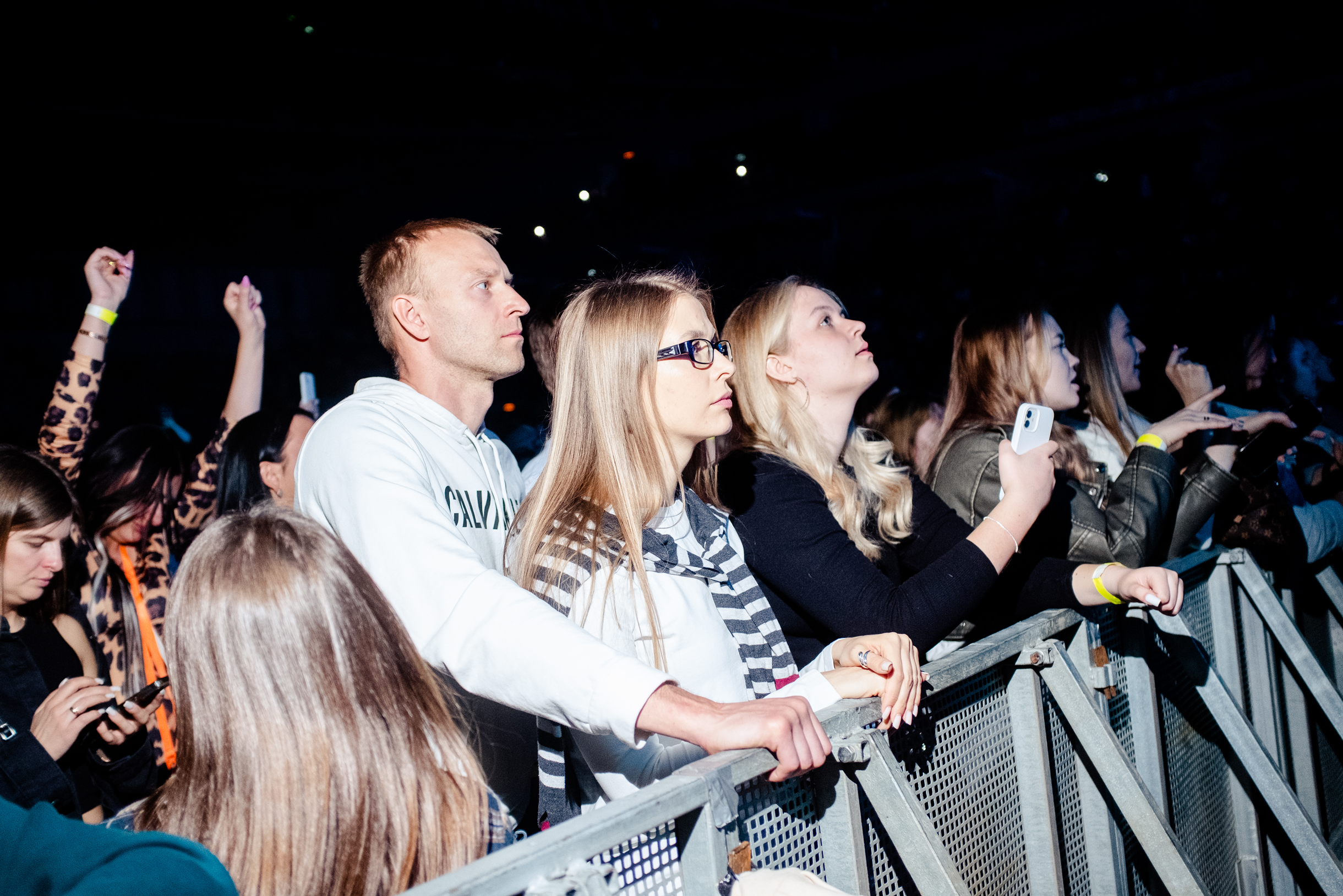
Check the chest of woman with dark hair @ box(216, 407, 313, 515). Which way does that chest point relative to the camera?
to the viewer's right

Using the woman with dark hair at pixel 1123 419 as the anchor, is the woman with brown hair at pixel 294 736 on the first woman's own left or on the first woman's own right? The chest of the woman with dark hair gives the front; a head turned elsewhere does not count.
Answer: on the first woman's own right

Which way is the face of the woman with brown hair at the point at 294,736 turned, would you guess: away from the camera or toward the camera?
away from the camera

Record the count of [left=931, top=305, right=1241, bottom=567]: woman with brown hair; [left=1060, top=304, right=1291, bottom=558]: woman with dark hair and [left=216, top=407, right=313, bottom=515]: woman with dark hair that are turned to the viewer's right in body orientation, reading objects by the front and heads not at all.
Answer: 3

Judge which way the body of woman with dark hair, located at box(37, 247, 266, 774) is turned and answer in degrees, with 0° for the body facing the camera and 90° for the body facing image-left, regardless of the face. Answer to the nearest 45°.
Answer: approximately 315°

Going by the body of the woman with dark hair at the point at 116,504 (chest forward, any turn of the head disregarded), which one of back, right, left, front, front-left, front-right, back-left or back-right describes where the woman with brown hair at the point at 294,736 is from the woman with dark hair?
front-right

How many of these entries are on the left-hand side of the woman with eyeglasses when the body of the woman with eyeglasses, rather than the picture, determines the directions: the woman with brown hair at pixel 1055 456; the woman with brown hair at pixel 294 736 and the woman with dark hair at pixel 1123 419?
2

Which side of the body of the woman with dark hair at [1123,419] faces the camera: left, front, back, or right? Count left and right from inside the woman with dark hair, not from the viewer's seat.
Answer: right

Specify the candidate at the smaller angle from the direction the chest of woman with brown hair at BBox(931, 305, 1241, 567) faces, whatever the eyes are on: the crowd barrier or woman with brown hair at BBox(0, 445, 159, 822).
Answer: the crowd barrier

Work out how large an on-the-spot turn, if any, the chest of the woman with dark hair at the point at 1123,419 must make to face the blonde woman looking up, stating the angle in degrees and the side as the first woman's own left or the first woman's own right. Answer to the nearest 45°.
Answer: approximately 90° to the first woman's own right

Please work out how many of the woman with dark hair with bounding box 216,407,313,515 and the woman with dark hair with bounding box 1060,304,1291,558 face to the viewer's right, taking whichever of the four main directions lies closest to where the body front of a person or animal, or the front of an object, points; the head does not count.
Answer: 2

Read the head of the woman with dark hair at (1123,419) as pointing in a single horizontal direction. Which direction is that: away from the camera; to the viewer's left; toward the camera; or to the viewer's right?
to the viewer's right

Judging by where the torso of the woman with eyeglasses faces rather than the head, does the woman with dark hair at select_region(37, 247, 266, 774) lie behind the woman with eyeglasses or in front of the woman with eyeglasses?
behind
